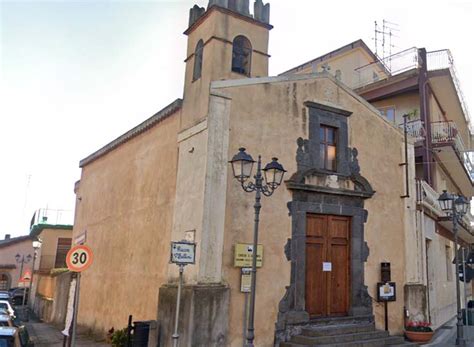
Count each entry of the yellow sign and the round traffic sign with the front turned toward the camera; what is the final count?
2

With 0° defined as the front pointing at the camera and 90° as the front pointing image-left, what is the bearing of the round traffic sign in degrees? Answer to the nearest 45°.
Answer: approximately 0°

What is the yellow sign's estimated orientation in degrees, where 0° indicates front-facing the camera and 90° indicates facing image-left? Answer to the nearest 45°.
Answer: approximately 0°

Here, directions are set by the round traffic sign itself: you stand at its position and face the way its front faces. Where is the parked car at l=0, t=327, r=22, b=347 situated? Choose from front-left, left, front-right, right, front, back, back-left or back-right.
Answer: front-right

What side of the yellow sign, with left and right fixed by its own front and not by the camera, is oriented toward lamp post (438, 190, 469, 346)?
left

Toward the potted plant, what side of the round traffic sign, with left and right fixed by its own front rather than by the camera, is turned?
left

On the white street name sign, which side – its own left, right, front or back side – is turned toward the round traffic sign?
right

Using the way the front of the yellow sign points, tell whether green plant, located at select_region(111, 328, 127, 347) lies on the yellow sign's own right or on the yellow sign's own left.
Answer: on the yellow sign's own right
